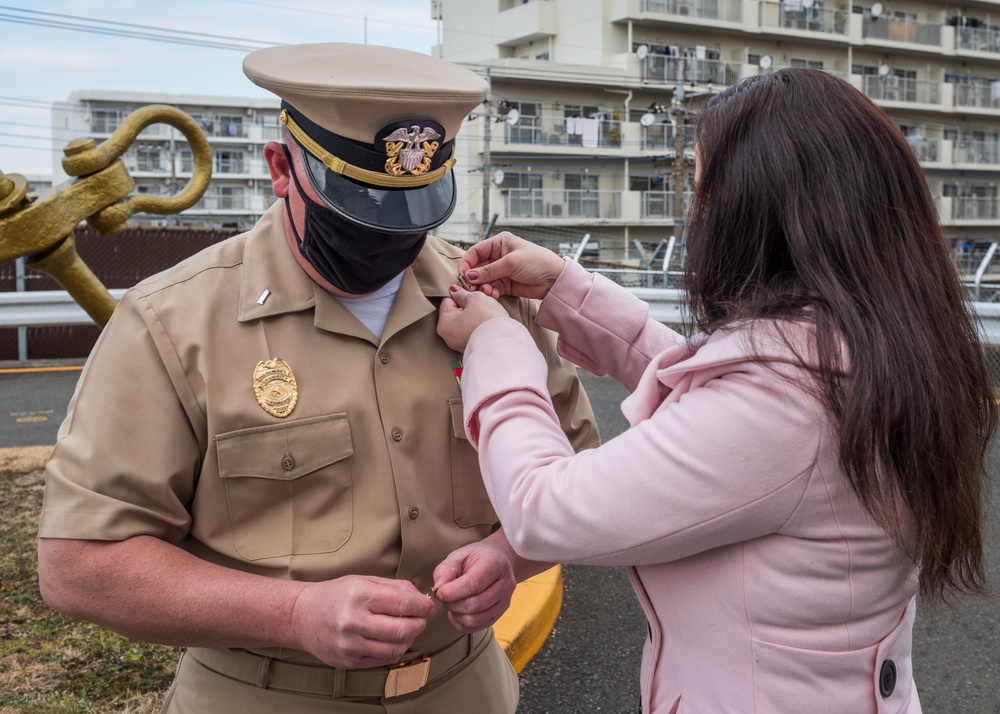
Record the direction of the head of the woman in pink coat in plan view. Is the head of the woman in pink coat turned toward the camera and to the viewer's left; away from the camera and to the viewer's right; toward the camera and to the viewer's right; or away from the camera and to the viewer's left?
away from the camera and to the viewer's left

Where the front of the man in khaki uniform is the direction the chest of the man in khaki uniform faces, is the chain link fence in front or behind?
behind

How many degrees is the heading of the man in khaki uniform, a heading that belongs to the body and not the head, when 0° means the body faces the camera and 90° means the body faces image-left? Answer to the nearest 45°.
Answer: approximately 315°

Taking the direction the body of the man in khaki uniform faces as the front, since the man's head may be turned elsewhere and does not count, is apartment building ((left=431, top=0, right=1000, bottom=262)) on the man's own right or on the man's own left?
on the man's own left

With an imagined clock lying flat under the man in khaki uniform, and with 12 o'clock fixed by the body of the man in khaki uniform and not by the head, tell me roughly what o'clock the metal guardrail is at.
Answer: The metal guardrail is roughly at 7 o'clock from the man in khaki uniform.
